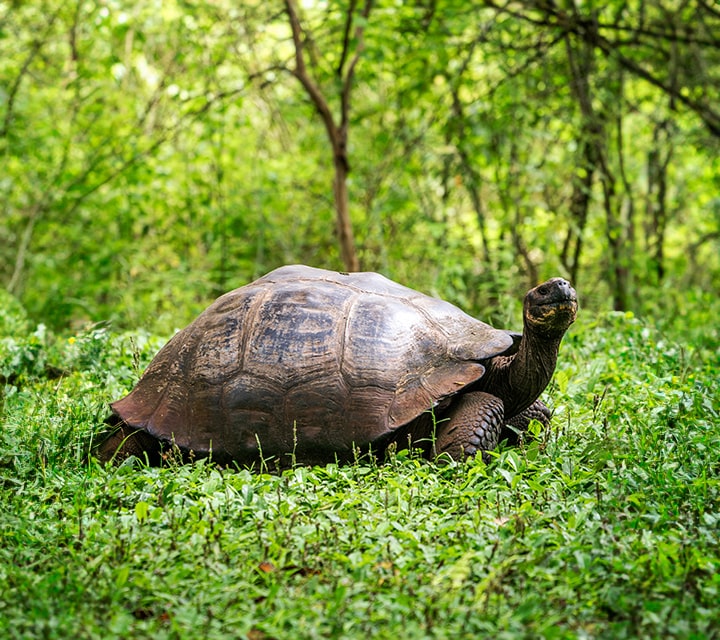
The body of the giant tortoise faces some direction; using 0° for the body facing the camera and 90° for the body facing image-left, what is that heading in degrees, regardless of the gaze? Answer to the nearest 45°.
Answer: approximately 270°
